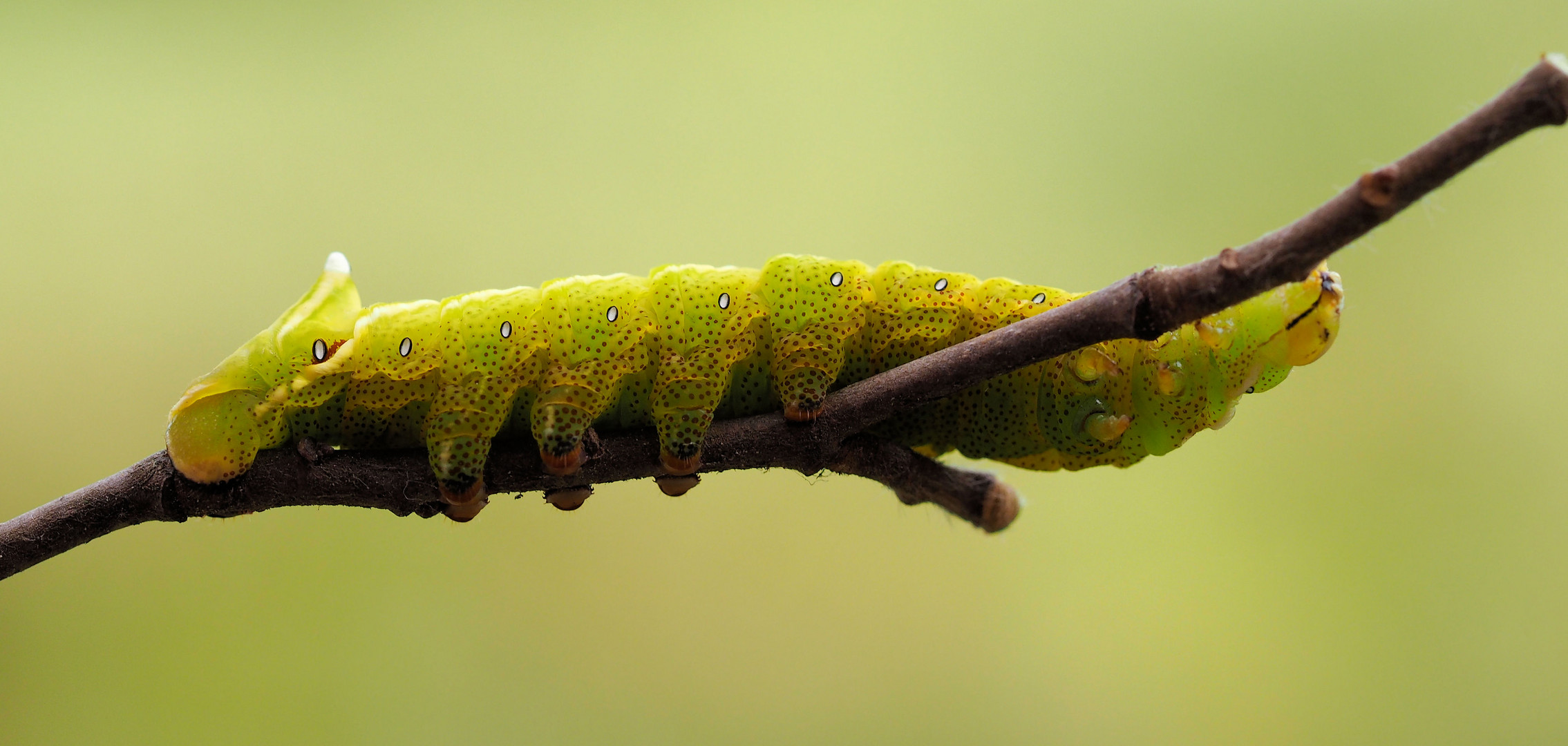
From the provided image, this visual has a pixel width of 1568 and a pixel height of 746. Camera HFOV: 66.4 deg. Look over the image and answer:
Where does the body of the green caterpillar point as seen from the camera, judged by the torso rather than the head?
to the viewer's right
